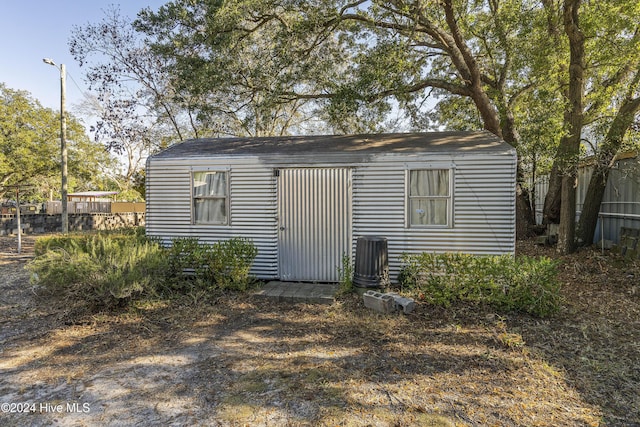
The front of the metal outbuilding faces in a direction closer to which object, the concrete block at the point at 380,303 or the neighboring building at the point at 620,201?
the concrete block

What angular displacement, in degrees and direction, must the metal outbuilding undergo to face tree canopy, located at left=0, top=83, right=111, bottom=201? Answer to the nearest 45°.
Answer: approximately 135° to its right

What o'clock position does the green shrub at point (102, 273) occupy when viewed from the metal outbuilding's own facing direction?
The green shrub is roughly at 2 o'clock from the metal outbuilding.

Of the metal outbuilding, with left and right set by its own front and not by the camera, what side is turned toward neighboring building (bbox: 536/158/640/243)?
left

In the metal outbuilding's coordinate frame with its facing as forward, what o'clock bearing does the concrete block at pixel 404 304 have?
The concrete block is roughly at 11 o'clock from the metal outbuilding.

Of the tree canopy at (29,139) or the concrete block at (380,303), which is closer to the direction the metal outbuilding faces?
the concrete block

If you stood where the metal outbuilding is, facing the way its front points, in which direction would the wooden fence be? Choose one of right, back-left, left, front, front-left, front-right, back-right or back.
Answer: back-right

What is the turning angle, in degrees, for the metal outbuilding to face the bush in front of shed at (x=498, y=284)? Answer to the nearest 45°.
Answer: approximately 45° to its left

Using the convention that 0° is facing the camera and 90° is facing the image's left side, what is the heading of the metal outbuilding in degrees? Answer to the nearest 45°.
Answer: approximately 0°

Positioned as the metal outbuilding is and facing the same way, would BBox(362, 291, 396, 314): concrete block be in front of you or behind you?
in front
